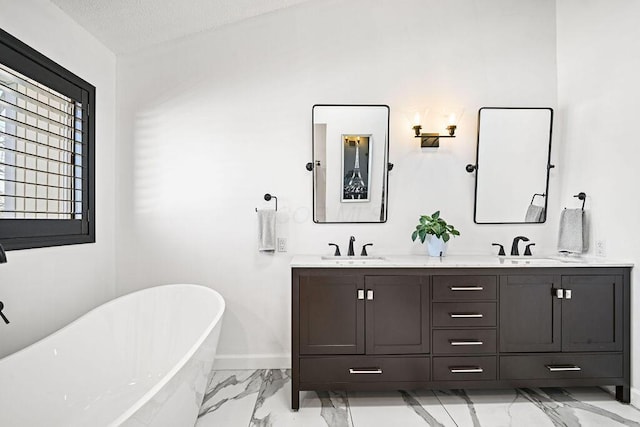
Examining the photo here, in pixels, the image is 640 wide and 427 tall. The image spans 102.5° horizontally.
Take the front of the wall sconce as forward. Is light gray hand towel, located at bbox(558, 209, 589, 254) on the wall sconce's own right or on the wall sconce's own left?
on the wall sconce's own left

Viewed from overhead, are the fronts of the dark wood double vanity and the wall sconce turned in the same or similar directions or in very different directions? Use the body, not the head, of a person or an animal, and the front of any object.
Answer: same or similar directions

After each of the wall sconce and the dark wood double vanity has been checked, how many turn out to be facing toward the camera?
2

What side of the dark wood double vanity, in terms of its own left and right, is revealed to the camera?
front

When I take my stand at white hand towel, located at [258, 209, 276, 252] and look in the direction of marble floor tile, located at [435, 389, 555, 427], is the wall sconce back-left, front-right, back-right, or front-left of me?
front-left

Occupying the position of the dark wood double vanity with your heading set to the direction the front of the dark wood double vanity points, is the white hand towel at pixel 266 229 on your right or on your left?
on your right

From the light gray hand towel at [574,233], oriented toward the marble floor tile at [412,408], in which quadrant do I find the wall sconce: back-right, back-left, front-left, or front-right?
front-right

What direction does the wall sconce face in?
toward the camera

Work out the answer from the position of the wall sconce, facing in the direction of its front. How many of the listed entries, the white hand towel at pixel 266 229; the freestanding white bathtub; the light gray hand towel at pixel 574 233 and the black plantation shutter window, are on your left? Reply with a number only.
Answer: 1

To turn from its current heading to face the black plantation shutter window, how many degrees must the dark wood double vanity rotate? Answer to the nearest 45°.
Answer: approximately 45° to its right

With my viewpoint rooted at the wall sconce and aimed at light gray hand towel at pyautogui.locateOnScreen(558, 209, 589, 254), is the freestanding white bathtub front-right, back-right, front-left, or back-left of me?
back-right

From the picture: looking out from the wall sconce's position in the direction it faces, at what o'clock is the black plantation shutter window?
The black plantation shutter window is roughly at 2 o'clock from the wall sconce.
